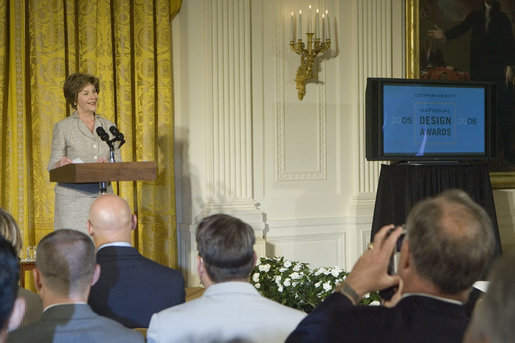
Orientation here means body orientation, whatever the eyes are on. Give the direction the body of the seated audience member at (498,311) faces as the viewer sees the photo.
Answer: away from the camera

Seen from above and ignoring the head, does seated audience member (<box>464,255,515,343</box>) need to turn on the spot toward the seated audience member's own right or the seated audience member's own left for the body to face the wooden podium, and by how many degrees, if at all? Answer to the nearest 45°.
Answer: approximately 45° to the seated audience member's own left

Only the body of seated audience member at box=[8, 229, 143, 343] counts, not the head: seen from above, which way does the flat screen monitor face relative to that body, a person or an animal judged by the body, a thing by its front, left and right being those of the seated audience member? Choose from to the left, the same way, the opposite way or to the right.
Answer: the opposite way

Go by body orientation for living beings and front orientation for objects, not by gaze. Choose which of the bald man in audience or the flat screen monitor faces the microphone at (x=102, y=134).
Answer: the bald man in audience

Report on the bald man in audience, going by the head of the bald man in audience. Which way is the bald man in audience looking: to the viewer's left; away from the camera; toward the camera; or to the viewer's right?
away from the camera

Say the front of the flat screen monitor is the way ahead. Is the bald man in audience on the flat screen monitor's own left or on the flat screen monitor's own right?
on the flat screen monitor's own right

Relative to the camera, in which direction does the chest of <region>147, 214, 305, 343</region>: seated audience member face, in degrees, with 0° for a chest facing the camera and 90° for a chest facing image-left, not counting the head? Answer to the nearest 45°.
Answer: approximately 180°

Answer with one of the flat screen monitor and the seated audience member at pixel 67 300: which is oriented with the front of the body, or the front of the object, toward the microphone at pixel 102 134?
the seated audience member

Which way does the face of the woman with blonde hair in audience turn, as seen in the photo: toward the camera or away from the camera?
away from the camera

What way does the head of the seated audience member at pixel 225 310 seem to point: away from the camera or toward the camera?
away from the camera

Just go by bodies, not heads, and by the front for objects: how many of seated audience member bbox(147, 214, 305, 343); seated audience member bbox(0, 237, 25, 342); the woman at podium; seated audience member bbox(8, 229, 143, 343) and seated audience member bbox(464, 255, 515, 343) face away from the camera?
4

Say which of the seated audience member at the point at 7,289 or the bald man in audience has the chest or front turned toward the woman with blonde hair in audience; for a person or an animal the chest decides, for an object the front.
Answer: the seated audience member

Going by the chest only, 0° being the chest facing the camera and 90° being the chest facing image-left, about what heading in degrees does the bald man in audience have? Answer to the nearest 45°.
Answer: approximately 180°
